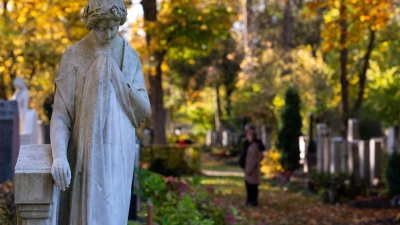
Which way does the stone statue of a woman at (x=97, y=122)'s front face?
toward the camera

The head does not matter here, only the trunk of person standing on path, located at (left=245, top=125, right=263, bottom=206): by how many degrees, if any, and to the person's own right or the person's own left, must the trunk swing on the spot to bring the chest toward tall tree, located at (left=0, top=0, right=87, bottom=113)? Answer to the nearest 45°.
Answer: approximately 180°

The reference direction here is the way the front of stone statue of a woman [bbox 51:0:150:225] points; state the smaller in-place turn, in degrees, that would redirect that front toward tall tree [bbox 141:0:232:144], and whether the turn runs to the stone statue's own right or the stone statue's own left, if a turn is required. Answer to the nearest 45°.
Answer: approximately 180°

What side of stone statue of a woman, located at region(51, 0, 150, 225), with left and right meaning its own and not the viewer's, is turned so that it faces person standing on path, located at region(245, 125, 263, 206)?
back
